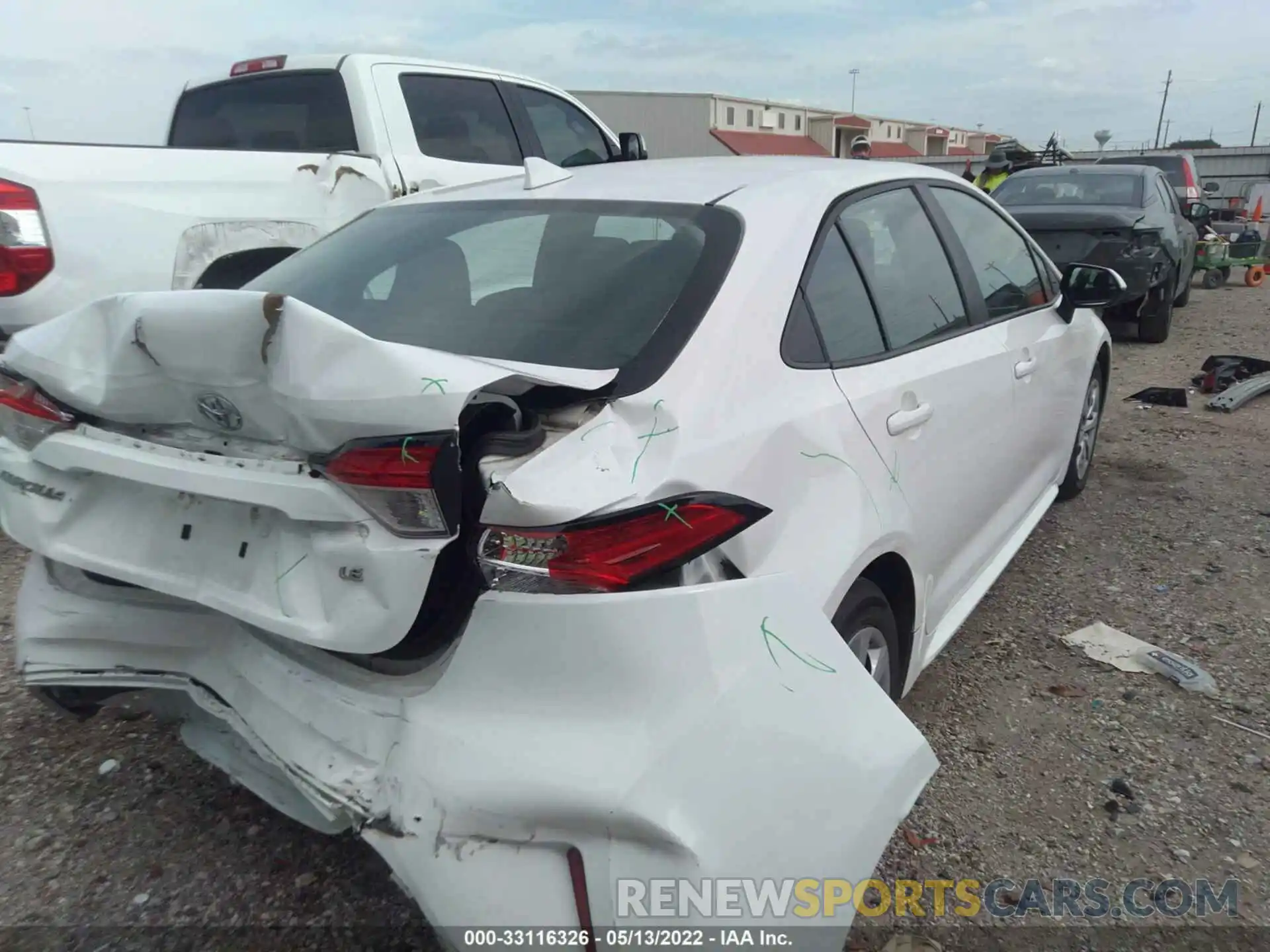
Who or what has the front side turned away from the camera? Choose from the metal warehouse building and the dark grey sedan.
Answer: the dark grey sedan

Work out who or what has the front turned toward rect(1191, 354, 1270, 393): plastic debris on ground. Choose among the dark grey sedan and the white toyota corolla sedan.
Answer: the white toyota corolla sedan

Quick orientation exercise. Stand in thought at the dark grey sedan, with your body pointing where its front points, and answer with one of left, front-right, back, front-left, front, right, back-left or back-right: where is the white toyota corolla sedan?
back

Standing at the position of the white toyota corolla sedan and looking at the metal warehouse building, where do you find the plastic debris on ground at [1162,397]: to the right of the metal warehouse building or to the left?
right

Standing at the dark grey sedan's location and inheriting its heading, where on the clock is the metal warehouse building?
The metal warehouse building is roughly at 11 o'clock from the dark grey sedan.

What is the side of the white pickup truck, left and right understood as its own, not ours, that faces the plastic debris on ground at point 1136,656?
right

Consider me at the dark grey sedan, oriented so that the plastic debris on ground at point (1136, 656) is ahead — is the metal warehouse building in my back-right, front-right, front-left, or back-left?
back-right

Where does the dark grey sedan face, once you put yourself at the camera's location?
facing away from the viewer

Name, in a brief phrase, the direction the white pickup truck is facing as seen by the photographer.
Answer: facing away from the viewer and to the right of the viewer

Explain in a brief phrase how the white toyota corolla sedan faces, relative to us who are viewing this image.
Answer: facing away from the viewer and to the right of the viewer

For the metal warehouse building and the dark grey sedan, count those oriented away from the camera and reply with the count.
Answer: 1

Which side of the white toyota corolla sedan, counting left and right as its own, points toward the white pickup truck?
left
